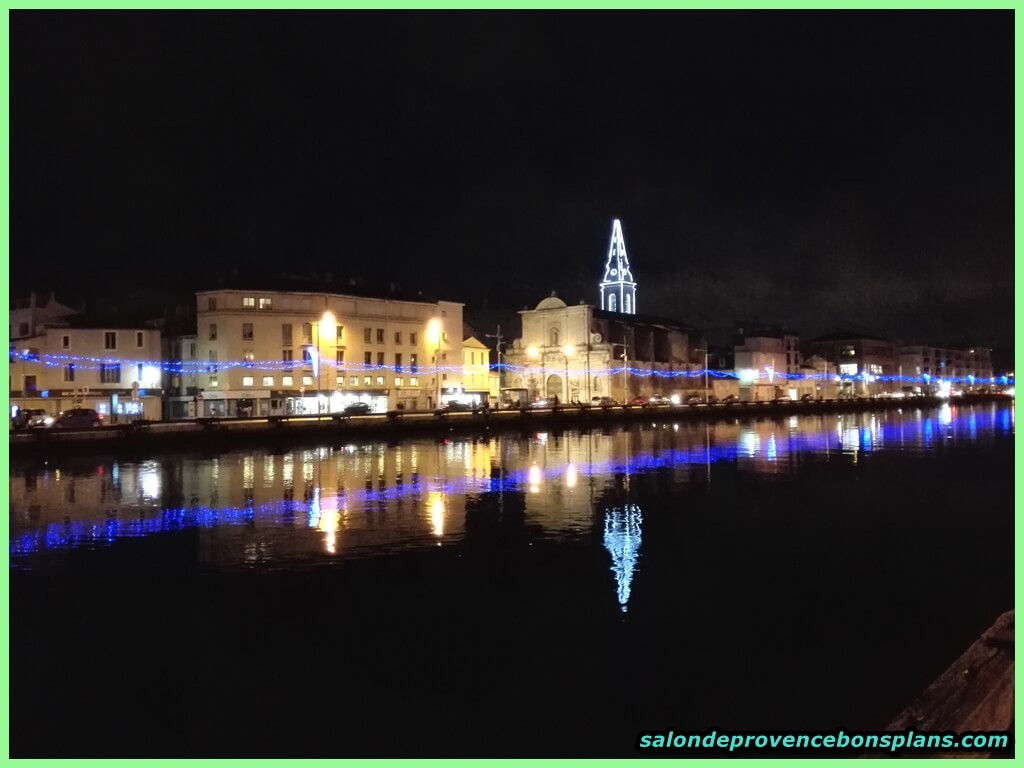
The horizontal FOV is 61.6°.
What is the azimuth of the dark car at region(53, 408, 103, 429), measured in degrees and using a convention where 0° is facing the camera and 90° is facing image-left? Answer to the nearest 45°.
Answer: approximately 90°
